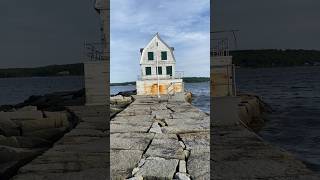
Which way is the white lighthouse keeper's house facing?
toward the camera
